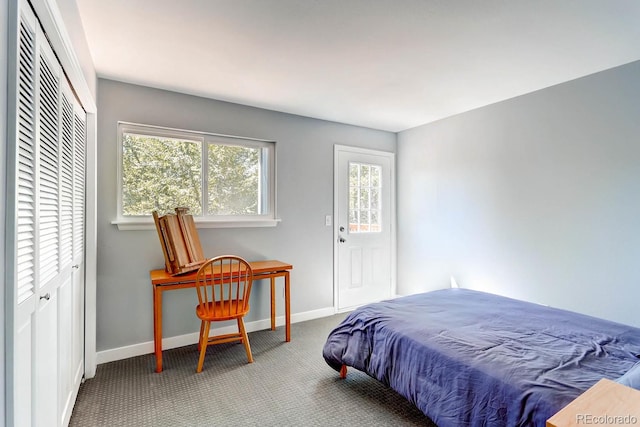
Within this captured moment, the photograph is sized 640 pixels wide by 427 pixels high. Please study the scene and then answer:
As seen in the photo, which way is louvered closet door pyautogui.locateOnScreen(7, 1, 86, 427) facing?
to the viewer's right

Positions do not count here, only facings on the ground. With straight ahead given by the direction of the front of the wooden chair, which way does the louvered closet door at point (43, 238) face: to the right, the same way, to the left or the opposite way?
to the right

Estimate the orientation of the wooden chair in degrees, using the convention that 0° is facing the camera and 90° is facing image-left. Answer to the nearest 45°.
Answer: approximately 180°

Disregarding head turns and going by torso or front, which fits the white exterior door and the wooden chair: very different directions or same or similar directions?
very different directions

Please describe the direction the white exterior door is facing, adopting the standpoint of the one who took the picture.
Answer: facing the viewer and to the right of the viewer

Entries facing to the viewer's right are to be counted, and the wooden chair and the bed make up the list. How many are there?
0

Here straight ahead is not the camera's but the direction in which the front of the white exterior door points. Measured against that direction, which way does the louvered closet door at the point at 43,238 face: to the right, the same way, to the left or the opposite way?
to the left

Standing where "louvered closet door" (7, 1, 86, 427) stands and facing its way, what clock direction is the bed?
The bed is roughly at 1 o'clock from the louvered closet door.

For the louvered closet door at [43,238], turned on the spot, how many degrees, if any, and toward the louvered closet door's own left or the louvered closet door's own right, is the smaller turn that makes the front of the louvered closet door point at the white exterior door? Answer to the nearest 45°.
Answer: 0° — it already faces it

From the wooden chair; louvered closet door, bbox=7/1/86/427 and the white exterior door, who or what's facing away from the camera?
the wooden chair

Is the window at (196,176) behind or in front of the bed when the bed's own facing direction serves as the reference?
in front

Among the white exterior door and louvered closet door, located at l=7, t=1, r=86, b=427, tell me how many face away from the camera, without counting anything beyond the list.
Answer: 0

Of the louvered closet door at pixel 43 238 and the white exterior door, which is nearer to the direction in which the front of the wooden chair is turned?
the white exterior door
